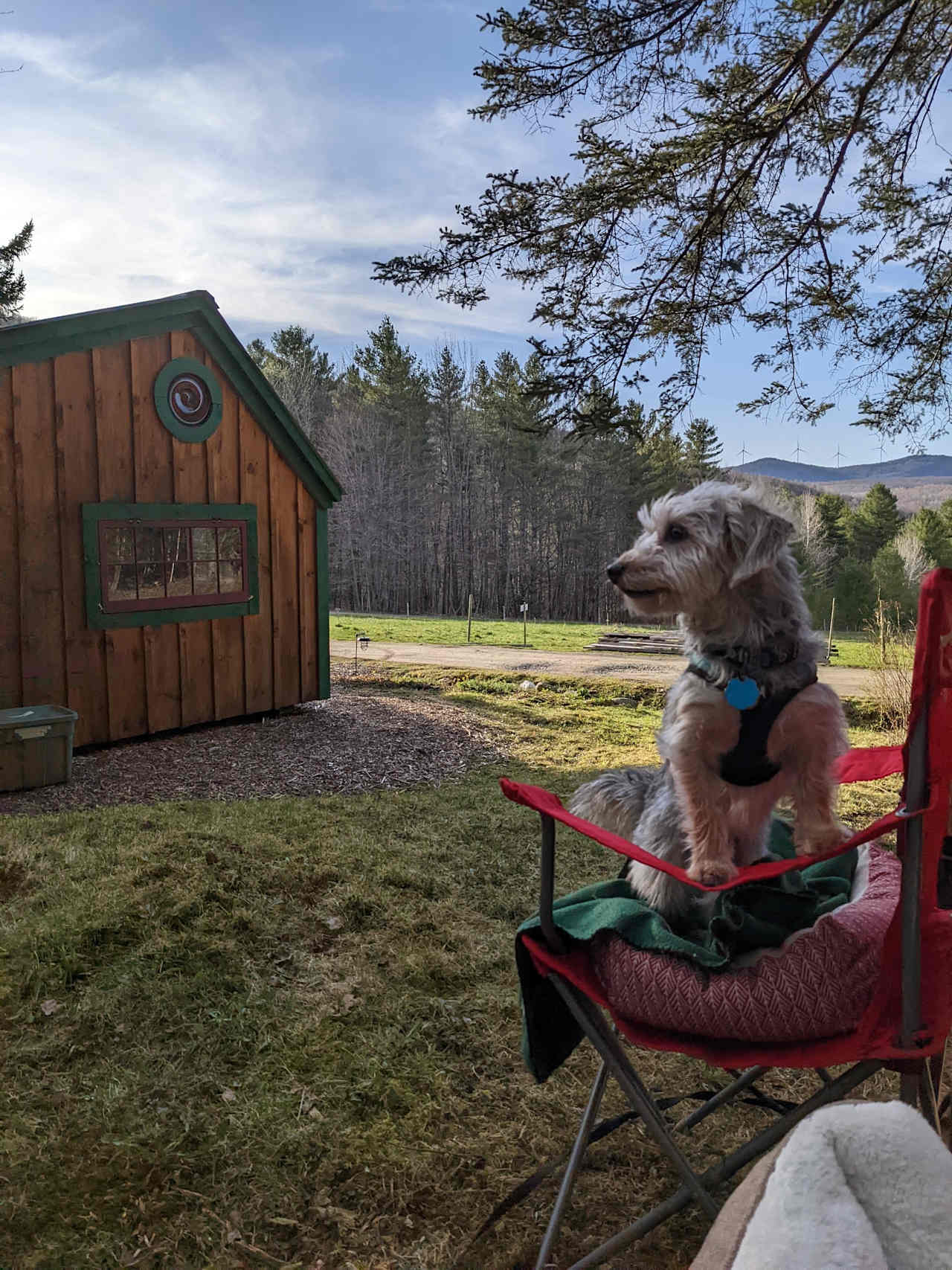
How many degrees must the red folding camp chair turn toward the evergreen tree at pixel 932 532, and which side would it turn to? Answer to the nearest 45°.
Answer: approximately 90° to its right

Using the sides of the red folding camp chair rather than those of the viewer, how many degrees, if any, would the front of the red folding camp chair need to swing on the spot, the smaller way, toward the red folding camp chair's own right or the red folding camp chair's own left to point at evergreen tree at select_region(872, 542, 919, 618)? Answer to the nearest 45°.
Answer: approximately 90° to the red folding camp chair's own right

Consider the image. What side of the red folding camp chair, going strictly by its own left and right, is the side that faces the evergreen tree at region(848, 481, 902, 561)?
right

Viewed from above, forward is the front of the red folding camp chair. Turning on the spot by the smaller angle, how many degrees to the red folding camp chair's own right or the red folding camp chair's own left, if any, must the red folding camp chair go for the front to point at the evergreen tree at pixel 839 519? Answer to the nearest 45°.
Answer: approximately 90° to the red folding camp chair's own right

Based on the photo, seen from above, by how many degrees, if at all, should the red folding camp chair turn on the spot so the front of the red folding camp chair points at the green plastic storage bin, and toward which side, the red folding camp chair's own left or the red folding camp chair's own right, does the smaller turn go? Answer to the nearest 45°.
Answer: approximately 45° to the red folding camp chair's own right

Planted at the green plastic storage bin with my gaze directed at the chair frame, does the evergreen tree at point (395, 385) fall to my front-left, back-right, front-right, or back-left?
back-left

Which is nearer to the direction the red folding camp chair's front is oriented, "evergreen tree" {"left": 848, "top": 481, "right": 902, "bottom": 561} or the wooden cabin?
the wooden cabin

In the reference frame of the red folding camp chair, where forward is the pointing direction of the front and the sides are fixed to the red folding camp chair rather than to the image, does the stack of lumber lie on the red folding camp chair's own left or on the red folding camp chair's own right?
on the red folding camp chair's own right

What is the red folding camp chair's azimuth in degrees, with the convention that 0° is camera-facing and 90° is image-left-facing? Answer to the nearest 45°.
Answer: approximately 90°

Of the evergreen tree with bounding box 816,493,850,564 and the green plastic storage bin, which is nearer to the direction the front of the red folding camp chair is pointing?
the green plastic storage bin
